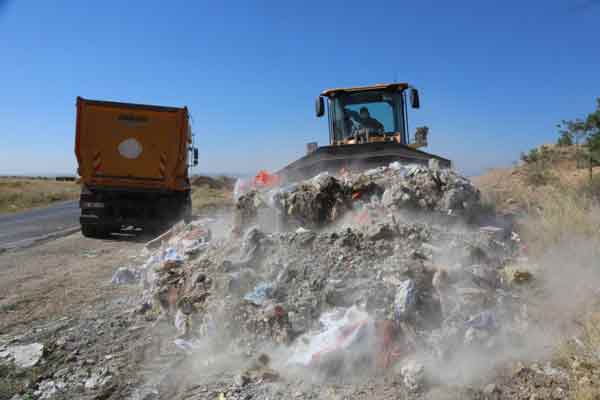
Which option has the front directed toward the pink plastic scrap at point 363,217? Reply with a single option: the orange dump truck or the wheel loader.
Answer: the wheel loader

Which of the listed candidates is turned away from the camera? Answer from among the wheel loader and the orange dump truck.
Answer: the orange dump truck

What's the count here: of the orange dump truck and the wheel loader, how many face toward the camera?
1

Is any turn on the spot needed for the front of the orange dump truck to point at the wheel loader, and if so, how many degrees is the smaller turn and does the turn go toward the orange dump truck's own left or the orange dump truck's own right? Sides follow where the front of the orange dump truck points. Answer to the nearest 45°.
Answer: approximately 135° to the orange dump truck's own right

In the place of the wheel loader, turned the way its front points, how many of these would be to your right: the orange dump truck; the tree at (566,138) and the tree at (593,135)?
1

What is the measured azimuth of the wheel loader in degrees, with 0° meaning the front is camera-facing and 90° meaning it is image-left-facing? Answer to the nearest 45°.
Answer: approximately 0°

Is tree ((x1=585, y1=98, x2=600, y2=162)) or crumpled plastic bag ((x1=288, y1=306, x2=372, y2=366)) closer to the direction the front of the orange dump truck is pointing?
the tree

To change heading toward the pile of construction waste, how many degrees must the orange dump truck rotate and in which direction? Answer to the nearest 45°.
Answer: approximately 180°

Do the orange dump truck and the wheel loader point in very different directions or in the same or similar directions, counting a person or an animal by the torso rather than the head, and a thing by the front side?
very different directions

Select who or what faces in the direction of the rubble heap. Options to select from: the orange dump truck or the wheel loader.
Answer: the wheel loader

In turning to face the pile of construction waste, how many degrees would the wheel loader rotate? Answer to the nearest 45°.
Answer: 0° — it already faces it

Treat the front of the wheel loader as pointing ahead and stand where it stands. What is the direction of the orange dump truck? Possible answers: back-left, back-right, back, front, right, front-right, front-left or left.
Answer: right

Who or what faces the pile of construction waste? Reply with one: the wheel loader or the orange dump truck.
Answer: the wheel loader

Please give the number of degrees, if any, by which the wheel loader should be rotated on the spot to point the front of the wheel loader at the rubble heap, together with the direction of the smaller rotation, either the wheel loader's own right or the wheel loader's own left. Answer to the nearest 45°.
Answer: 0° — it already faces it

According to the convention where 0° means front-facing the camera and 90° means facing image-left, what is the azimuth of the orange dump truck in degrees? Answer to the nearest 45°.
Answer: approximately 180°
